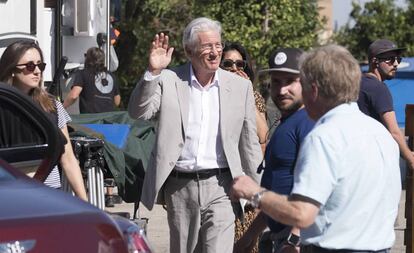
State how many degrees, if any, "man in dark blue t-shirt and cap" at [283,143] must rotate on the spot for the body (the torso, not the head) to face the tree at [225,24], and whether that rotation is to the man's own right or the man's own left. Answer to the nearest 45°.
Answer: approximately 135° to the man's own right

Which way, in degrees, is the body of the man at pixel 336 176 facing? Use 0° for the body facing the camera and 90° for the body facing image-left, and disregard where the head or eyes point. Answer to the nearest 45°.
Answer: approximately 135°

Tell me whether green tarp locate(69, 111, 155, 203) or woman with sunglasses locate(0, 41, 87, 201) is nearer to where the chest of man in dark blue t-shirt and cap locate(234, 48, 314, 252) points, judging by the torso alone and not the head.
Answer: the woman with sunglasses

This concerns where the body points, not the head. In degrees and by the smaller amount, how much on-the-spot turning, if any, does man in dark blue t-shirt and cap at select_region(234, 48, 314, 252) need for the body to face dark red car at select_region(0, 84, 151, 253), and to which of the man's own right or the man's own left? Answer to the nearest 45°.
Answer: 0° — they already face it

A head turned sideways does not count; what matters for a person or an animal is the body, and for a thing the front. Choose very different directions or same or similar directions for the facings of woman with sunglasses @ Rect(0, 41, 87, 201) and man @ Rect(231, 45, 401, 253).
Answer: very different directions

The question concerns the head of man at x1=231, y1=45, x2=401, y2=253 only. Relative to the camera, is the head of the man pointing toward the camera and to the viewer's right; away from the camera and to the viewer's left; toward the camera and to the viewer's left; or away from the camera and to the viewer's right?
away from the camera and to the viewer's left
